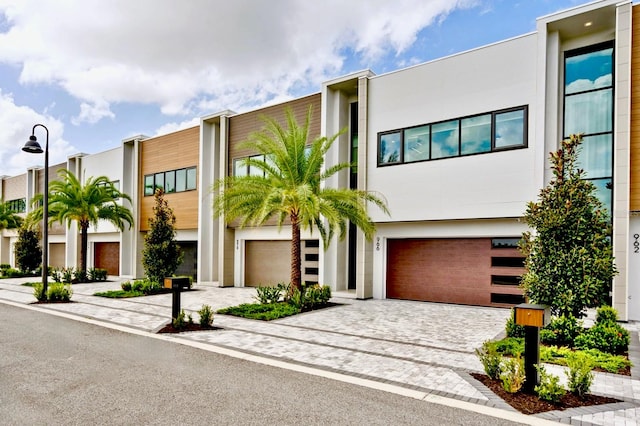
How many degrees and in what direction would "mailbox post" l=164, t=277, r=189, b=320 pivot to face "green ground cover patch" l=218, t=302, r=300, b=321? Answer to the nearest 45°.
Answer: approximately 180°

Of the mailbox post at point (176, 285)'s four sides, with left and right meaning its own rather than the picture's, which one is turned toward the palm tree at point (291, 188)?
back

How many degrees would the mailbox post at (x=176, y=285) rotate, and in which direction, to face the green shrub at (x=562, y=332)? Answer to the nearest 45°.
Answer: approximately 90° to its left

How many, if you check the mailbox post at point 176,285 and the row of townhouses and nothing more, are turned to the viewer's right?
0

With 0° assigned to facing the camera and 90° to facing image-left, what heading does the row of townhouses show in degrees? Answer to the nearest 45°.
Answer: approximately 45°

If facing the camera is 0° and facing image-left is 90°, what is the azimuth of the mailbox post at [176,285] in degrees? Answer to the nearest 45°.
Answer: approximately 45°

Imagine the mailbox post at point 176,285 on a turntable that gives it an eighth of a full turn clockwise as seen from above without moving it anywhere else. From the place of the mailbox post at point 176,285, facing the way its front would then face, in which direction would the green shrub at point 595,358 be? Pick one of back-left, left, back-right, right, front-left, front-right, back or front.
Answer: back-left

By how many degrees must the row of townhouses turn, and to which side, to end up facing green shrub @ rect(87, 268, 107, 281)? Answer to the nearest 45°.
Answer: approximately 90° to its right

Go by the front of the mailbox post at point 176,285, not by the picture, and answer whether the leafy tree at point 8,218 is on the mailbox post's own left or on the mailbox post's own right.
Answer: on the mailbox post's own right
